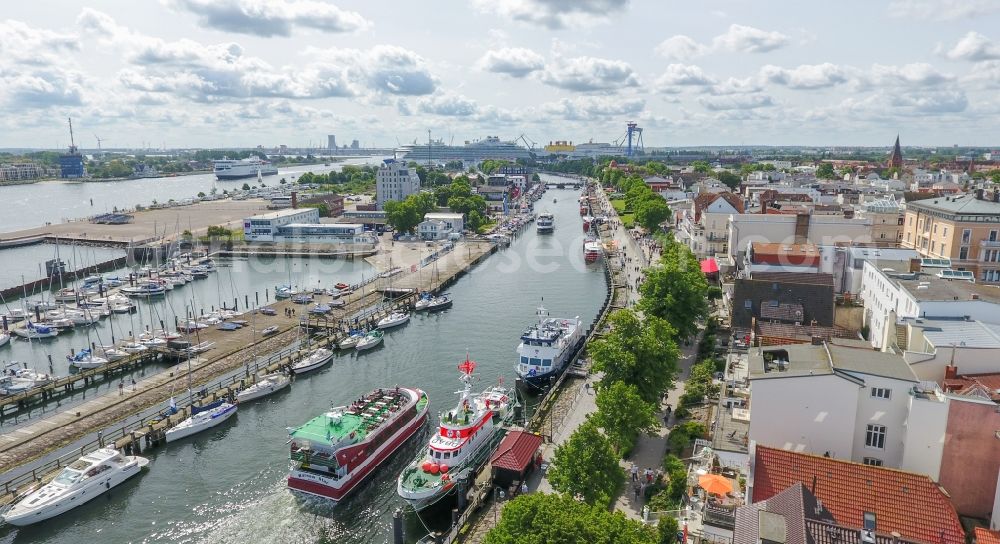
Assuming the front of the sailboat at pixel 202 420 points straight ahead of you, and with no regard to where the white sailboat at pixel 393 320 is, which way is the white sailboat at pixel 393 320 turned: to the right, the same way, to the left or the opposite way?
the same way

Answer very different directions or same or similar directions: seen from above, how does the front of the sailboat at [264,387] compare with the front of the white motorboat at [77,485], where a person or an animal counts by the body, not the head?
same or similar directions

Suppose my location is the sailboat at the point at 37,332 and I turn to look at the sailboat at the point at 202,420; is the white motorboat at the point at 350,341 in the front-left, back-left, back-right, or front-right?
front-left

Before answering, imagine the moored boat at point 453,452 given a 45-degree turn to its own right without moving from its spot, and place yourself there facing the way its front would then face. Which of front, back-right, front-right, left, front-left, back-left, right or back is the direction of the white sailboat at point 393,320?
right

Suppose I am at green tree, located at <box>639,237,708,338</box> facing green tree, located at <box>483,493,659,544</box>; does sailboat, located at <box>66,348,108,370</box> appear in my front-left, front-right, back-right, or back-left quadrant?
front-right

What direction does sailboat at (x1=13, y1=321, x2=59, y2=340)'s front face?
to the viewer's left

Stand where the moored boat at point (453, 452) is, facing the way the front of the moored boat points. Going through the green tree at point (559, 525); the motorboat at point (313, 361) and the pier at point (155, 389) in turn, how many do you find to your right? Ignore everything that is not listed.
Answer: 2

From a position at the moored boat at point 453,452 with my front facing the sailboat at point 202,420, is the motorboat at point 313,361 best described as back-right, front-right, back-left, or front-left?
front-right

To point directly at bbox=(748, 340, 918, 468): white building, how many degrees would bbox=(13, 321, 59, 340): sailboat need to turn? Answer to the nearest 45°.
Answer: approximately 135° to its left

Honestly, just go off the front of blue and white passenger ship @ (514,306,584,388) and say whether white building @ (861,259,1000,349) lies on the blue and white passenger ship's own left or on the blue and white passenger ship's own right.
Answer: on the blue and white passenger ship's own left

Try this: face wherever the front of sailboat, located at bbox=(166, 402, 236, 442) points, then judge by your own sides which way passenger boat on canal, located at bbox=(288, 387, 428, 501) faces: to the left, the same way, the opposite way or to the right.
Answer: the opposite way

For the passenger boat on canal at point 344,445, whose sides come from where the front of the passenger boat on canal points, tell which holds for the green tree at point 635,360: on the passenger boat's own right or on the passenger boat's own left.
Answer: on the passenger boat's own right

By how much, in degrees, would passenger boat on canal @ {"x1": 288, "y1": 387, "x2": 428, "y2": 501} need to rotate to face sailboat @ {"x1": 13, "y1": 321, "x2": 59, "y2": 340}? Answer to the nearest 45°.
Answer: approximately 90° to its left

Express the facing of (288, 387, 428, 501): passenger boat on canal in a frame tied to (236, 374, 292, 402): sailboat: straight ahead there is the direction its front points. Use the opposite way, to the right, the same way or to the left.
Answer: the opposite way

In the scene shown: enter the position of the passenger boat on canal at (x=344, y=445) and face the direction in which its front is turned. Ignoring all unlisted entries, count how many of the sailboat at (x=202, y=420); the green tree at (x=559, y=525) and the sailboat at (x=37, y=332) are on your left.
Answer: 2

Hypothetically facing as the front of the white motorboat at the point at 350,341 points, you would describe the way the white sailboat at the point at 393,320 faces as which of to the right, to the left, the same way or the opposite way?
the same way

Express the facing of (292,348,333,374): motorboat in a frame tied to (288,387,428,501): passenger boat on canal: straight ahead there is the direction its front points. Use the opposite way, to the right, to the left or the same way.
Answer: the opposite way
